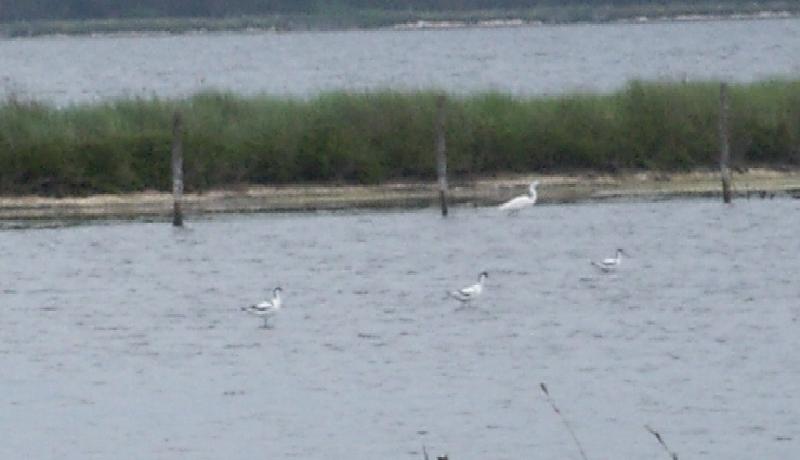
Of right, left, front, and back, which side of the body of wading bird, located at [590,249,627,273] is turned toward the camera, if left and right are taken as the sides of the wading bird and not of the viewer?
right

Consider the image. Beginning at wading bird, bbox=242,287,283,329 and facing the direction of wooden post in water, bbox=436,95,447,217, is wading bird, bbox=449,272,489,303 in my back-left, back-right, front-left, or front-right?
front-right

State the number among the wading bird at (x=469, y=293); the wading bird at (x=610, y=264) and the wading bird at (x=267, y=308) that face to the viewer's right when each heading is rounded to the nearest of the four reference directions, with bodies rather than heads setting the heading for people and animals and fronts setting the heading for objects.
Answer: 3

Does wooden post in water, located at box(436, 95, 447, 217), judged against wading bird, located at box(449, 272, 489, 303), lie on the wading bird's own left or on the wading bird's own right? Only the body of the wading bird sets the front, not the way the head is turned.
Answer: on the wading bird's own left

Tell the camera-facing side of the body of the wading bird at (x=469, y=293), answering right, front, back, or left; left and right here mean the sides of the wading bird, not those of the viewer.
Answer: right

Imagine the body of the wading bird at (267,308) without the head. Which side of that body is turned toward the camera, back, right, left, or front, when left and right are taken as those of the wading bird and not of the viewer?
right

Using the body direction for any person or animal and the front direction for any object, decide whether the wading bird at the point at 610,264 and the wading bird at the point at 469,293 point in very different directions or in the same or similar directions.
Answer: same or similar directions

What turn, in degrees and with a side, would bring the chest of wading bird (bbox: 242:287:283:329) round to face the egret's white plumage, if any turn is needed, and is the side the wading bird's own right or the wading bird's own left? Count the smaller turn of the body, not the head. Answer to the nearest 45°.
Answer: approximately 45° to the wading bird's own left

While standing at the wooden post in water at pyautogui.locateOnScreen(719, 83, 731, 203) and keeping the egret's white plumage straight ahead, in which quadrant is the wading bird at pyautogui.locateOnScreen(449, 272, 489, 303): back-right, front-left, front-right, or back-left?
front-left

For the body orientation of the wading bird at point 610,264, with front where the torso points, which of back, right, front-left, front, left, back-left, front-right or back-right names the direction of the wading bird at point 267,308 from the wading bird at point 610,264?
back-right

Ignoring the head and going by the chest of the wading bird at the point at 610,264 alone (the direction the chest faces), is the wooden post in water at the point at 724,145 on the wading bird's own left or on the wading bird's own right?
on the wading bird's own left
